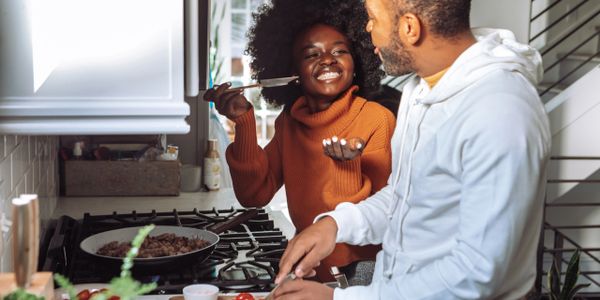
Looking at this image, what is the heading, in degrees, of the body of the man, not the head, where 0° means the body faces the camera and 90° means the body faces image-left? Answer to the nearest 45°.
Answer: approximately 90°

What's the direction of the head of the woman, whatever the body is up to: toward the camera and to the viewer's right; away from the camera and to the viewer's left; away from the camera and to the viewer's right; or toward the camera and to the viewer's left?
toward the camera and to the viewer's right

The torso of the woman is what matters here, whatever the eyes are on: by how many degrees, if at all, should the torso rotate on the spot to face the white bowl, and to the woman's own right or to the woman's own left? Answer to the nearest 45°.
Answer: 0° — they already face it

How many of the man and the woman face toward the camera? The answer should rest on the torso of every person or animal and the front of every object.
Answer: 1

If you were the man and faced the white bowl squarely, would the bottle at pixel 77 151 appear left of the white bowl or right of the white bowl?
right

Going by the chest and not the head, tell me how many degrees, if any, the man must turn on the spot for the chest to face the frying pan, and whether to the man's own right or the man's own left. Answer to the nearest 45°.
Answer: approximately 45° to the man's own right

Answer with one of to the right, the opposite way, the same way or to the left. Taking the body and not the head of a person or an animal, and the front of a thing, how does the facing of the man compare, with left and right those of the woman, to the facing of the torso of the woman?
to the right

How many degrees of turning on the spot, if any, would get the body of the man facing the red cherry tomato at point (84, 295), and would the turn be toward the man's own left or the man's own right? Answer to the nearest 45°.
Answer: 0° — they already face it

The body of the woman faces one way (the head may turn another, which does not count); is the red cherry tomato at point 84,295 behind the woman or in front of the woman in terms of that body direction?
in front
